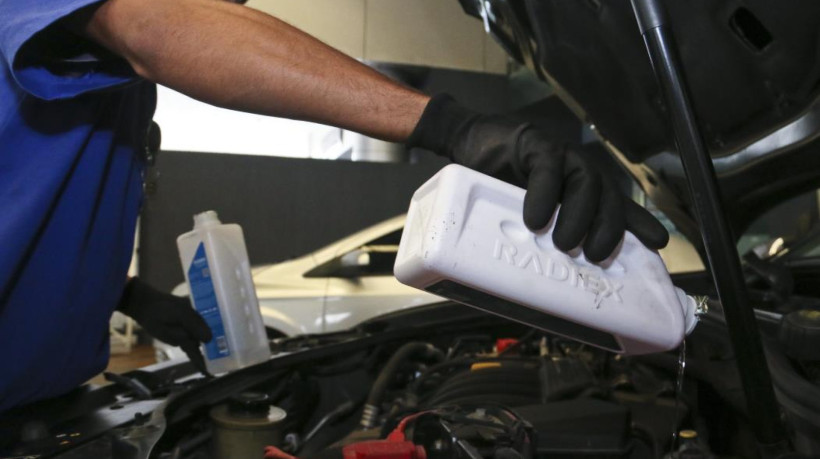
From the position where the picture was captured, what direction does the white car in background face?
facing to the left of the viewer
